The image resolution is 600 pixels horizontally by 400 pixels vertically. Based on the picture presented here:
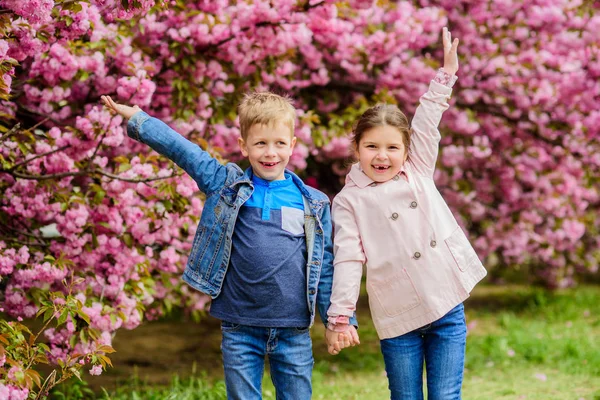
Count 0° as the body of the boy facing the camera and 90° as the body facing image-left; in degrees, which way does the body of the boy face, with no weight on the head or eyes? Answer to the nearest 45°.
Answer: approximately 0°

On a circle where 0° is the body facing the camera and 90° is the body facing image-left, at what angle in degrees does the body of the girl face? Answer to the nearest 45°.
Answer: approximately 0°

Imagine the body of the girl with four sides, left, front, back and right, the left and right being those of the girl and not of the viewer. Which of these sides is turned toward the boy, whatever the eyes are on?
right

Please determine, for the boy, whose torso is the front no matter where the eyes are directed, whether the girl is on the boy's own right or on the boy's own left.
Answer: on the boy's own left

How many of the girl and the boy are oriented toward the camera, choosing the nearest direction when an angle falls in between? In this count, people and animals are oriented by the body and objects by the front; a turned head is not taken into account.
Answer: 2
